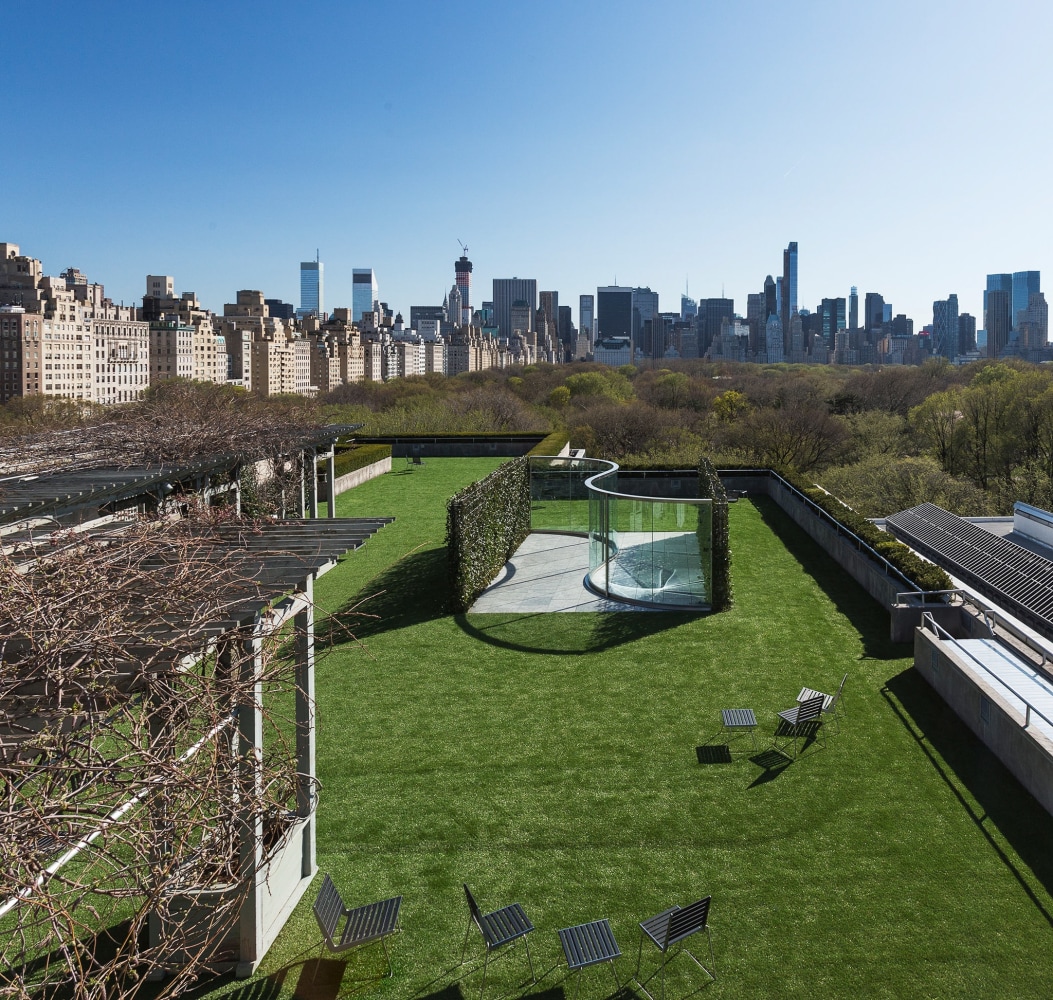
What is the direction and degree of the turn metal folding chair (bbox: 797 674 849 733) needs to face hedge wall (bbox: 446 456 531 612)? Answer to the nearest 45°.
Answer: approximately 45° to its right

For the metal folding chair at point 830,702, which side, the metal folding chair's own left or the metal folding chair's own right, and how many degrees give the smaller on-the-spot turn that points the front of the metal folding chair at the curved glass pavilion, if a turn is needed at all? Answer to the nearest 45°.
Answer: approximately 45° to the metal folding chair's own right

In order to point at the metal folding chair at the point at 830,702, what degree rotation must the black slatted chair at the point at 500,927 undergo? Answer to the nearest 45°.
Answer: approximately 45° to its left

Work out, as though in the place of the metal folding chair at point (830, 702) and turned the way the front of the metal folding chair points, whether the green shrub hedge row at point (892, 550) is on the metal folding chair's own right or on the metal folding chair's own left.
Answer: on the metal folding chair's own right

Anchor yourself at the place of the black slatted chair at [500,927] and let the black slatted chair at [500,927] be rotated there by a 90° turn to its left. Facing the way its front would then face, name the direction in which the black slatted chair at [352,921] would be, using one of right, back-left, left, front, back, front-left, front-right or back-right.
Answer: left

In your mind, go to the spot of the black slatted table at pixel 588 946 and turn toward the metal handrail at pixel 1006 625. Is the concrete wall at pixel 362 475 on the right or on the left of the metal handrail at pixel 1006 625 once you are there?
left

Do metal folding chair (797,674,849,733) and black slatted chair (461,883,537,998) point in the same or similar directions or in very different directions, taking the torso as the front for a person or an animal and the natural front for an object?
very different directions

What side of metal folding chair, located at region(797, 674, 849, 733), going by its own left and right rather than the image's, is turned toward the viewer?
left

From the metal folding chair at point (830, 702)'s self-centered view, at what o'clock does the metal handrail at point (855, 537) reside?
The metal handrail is roughly at 3 o'clock from the metal folding chair.
